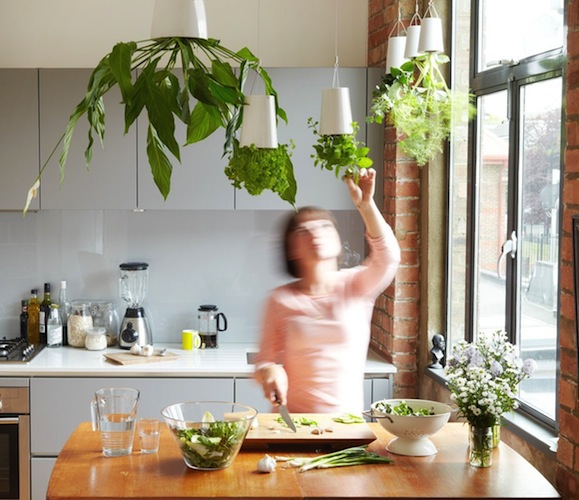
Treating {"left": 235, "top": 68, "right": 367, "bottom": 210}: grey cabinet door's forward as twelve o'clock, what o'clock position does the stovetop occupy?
The stovetop is roughly at 3 o'clock from the grey cabinet door.

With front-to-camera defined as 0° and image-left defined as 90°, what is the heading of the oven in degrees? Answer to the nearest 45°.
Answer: approximately 0°

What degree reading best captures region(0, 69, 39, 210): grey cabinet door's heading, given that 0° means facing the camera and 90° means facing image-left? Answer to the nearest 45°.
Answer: approximately 0°

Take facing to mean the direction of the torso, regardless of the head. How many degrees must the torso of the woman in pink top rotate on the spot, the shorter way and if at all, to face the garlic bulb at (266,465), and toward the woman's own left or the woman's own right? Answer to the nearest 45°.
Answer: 0° — they already face it

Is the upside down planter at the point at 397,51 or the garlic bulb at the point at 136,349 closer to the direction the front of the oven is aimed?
the upside down planter

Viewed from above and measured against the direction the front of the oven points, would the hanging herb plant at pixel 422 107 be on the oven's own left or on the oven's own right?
on the oven's own left
